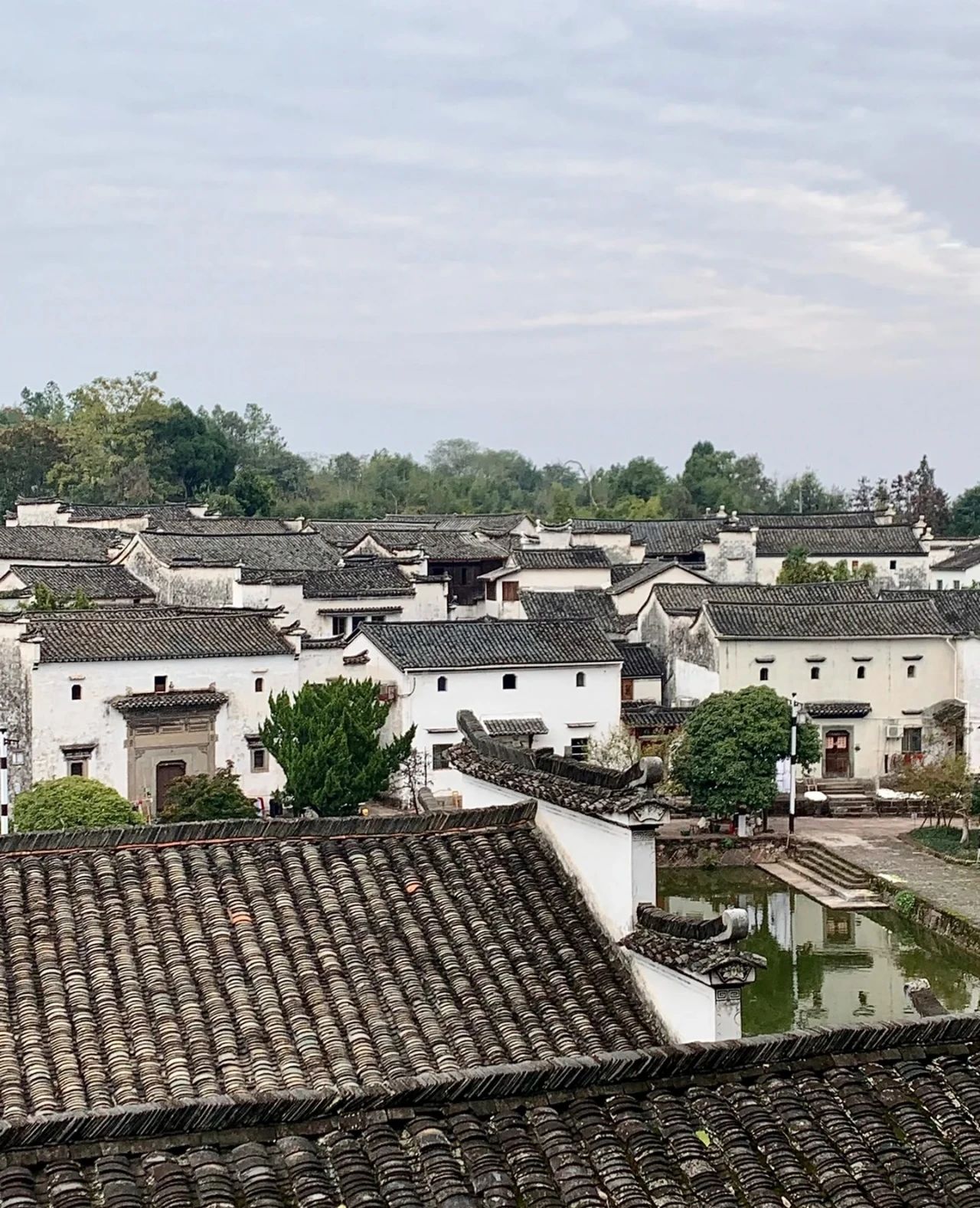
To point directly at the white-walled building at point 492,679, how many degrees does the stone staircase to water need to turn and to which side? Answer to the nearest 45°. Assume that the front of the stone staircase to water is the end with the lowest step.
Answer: approximately 90° to its right

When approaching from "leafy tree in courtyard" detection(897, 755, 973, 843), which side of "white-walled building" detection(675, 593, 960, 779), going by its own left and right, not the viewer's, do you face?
front

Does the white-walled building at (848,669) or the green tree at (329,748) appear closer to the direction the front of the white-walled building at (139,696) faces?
the green tree

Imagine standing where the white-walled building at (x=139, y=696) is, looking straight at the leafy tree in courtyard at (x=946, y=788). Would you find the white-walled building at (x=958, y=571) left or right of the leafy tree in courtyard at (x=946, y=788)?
left

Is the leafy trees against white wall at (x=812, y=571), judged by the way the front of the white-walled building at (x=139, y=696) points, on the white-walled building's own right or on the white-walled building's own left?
on the white-walled building's own left

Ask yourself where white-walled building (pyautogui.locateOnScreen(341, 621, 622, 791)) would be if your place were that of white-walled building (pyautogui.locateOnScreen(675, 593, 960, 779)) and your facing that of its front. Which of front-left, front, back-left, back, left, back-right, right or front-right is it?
front-right

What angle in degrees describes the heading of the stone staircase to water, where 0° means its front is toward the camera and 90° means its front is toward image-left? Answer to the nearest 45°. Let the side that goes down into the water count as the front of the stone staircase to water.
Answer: approximately 45°

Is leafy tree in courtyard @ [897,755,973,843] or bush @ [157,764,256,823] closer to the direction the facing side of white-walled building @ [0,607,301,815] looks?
the bush

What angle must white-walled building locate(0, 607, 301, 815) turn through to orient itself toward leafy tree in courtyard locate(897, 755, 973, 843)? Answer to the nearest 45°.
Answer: approximately 90° to its left

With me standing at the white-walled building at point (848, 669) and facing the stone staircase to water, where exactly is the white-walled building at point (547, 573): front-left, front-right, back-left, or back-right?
back-right

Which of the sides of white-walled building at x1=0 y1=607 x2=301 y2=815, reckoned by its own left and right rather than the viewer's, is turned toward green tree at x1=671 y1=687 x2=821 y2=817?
left

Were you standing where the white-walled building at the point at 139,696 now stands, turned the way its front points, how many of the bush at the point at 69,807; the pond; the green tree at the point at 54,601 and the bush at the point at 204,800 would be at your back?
1

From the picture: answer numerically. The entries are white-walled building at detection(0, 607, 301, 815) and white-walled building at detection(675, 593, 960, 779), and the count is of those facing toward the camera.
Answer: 2

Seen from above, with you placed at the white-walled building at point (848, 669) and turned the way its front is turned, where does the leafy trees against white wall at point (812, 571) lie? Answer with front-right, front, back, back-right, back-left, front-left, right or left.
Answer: back
